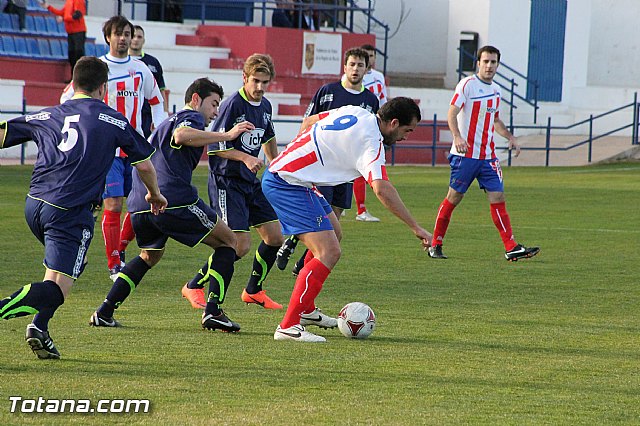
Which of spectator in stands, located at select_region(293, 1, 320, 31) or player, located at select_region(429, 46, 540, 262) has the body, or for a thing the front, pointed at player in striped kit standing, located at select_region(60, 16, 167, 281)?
the spectator in stands

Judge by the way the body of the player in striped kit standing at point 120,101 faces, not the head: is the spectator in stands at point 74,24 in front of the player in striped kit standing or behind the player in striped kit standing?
behind

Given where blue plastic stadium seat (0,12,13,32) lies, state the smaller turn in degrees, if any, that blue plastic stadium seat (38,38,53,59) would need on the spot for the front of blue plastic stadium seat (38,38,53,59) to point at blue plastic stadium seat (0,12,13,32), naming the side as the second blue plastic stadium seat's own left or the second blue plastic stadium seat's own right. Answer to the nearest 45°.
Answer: approximately 135° to the second blue plastic stadium seat's own right

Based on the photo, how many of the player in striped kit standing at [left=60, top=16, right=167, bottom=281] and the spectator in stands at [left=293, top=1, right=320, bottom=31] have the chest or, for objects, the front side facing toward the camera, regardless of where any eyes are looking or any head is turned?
2

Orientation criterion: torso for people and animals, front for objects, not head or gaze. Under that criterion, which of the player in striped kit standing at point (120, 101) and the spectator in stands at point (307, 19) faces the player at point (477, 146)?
the spectator in stands

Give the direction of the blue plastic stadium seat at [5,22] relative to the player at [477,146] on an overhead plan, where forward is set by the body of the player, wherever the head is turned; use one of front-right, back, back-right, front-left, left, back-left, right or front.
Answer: back

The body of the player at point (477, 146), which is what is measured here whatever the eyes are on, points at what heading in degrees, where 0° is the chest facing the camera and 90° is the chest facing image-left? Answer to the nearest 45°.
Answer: approximately 315°

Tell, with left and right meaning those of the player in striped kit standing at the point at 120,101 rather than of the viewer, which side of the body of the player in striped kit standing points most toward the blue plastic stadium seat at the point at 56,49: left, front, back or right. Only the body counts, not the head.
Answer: back

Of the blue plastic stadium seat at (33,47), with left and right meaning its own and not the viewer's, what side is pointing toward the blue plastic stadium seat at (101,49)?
left

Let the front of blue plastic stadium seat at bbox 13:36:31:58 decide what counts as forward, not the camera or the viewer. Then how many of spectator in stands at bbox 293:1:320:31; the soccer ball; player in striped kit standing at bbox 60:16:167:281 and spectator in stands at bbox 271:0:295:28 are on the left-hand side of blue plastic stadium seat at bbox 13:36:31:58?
2
